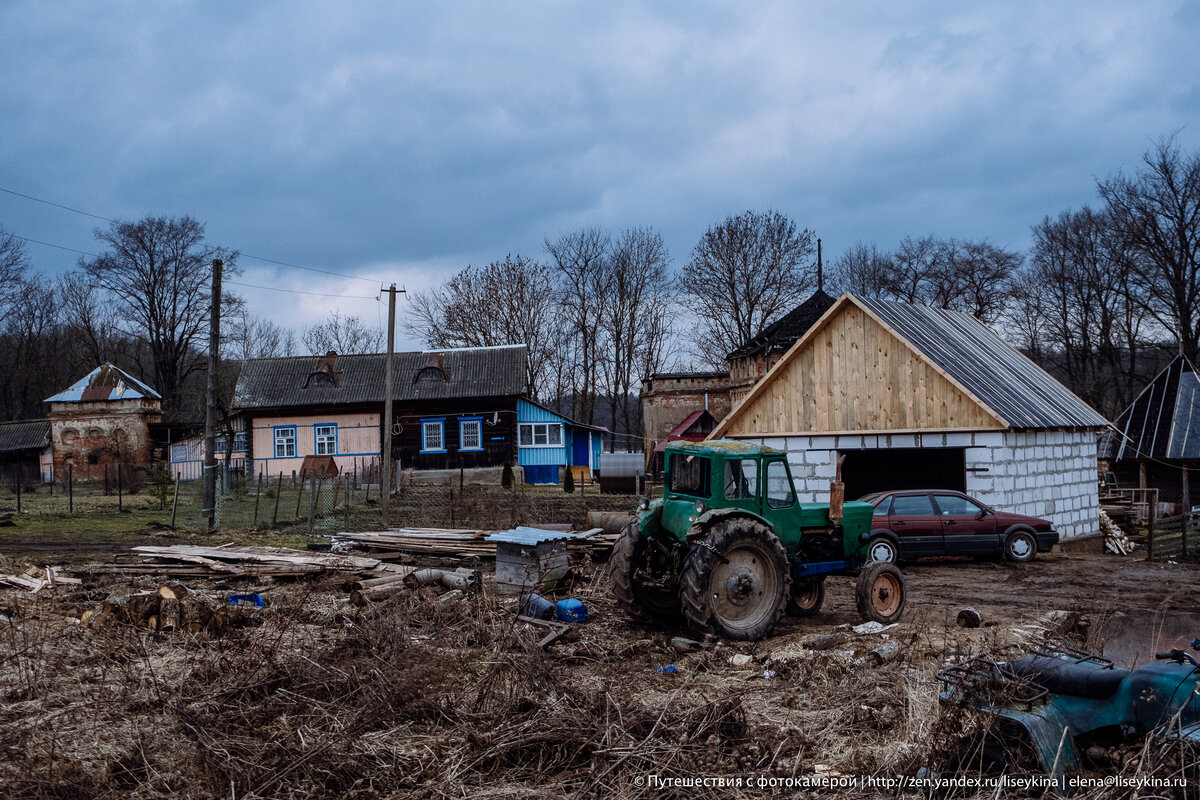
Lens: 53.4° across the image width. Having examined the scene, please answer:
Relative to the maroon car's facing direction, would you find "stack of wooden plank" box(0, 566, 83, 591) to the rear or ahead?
to the rear

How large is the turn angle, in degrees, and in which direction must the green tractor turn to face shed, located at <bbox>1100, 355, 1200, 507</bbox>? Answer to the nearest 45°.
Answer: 0° — it already faces it

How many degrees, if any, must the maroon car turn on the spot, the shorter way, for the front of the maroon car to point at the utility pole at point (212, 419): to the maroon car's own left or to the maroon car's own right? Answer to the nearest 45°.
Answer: approximately 180°

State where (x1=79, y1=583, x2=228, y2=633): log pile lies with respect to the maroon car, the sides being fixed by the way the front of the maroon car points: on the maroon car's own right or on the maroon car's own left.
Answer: on the maroon car's own right

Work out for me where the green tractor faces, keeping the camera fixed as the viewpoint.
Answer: facing away from the viewer and to the right of the viewer

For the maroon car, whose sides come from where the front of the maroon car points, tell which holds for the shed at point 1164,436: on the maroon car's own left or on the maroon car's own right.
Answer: on the maroon car's own left

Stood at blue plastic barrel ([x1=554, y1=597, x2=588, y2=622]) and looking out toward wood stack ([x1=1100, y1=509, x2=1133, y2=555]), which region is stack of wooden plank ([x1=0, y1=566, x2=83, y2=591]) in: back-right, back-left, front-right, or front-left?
back-left

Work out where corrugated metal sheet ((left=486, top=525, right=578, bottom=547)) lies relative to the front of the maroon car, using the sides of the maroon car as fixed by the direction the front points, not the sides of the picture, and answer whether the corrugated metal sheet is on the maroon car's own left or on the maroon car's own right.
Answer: on the maroon car's own right

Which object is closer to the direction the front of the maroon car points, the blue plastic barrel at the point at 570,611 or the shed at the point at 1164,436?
the shed

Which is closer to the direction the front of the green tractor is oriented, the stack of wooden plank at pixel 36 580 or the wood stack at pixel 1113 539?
the wood stack

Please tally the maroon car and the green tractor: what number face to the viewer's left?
0

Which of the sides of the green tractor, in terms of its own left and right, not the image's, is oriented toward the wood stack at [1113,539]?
front

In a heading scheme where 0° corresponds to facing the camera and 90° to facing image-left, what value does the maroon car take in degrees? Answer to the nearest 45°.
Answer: approximately 270°
